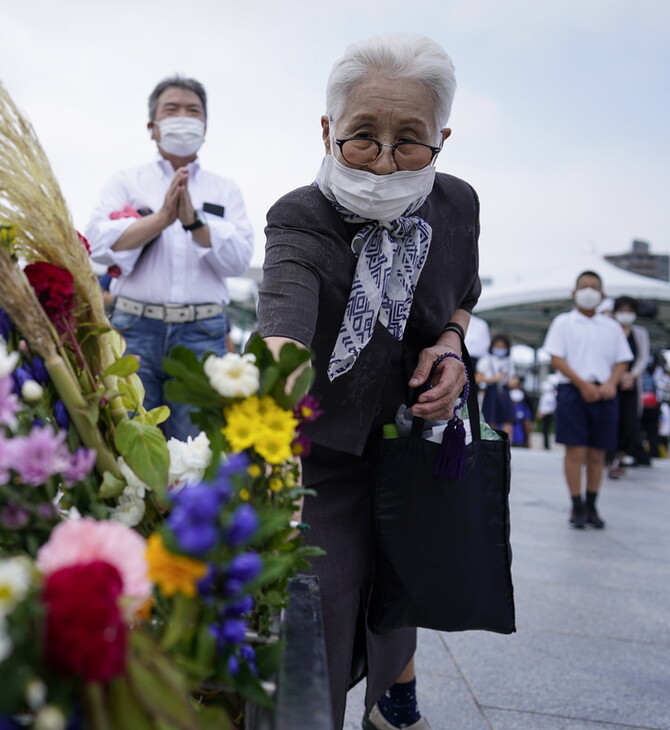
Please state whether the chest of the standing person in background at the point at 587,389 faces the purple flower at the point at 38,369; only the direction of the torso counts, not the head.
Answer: yes

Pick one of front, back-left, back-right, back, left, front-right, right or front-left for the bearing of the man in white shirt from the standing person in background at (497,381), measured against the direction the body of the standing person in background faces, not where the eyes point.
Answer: front

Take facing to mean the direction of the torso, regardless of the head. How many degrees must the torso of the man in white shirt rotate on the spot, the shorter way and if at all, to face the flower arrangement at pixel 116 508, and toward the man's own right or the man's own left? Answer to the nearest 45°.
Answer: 0° — they already face it

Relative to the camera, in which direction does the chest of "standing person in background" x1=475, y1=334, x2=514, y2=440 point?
toward the camera

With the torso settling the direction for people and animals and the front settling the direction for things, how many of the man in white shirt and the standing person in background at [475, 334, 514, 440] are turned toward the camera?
2

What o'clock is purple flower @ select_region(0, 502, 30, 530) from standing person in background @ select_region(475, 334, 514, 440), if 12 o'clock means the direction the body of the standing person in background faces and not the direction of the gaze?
The purple flower is roughly at 12 o'clock from the standing person in background.

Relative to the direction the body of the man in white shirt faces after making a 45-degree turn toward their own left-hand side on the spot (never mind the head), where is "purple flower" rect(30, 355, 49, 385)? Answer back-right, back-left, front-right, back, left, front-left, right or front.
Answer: front-right

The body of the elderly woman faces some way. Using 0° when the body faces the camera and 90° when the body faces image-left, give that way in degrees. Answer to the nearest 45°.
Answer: approximately 0°

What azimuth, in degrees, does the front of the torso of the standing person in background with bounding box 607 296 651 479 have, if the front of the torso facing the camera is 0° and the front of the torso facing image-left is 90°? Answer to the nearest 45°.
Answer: approximately 45°

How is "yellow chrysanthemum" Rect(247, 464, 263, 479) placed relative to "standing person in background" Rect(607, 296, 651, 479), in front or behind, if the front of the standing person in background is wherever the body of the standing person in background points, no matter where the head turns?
in front

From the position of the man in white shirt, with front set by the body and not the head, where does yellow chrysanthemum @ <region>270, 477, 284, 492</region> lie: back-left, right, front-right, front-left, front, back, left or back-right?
front

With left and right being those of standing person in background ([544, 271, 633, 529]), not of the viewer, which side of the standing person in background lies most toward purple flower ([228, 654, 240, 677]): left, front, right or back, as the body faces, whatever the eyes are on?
front

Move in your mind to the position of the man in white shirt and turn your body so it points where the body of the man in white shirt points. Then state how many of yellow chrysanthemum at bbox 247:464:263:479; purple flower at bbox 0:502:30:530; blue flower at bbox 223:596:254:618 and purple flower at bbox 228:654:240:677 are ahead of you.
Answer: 4

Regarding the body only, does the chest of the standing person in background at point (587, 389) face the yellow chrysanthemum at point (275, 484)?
yes

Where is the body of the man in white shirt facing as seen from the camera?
toward the camera

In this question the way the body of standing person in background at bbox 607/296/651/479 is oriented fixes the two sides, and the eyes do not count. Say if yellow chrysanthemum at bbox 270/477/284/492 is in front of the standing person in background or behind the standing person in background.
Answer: in front
